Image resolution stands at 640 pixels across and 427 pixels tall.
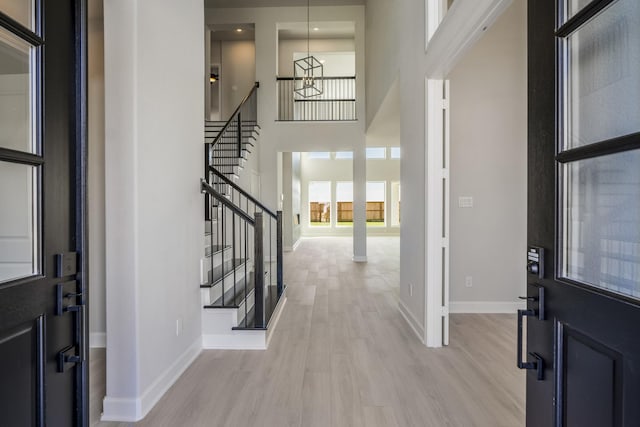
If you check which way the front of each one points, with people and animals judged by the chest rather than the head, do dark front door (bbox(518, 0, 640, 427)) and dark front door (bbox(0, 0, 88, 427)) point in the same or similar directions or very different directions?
very different directions

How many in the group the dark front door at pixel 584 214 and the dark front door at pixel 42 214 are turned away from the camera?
0

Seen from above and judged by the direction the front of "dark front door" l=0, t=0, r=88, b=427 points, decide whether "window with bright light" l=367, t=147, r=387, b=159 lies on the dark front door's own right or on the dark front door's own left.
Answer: on the dark front door's own left

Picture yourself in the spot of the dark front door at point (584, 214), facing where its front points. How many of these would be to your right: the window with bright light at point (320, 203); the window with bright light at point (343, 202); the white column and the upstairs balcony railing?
4

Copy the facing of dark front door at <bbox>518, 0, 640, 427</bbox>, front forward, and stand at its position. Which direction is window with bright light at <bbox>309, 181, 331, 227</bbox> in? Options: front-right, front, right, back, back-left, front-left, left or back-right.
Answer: right

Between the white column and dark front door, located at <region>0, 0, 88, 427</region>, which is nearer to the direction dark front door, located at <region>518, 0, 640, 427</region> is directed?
the dark front door

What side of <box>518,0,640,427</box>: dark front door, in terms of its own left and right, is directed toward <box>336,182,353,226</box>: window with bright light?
right

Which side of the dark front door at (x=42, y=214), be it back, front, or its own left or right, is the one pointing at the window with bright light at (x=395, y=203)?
left

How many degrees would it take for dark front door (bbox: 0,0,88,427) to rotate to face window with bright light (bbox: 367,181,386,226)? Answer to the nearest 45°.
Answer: approximately 90° to its left

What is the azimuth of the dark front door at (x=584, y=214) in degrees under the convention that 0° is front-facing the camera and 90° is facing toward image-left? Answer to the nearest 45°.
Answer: approximately 45°

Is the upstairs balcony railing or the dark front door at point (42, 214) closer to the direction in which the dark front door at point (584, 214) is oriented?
the dark front door

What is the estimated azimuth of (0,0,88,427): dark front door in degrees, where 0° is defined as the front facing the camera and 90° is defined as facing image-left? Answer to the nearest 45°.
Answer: approximately 315°

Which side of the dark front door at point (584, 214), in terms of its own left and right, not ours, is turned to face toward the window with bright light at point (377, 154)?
right

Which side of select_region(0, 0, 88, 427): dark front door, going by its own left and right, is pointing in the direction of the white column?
left
